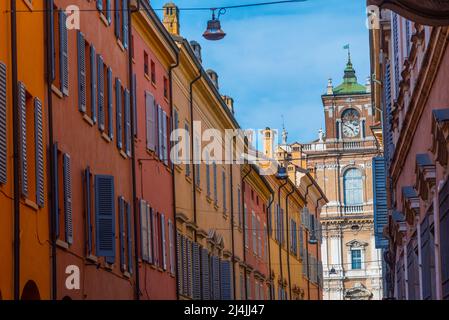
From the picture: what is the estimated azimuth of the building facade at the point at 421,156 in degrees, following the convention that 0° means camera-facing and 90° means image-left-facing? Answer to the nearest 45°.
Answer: approximately 90°
